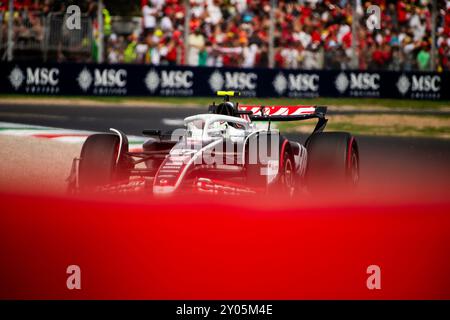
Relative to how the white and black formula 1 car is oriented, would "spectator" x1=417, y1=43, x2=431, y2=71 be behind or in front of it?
behind

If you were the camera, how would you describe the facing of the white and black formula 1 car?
facing the viewer and to the left of the viewer

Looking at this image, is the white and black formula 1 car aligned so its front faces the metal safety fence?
no

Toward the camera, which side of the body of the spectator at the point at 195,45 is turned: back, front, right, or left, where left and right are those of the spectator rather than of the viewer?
front

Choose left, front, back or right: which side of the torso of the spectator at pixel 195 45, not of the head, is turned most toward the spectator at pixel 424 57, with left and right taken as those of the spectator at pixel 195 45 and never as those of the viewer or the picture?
left

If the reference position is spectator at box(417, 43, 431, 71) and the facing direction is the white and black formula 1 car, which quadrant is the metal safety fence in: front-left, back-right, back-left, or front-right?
front-right

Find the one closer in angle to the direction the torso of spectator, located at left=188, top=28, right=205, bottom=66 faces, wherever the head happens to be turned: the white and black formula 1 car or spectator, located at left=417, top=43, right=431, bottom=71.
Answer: the white and black formula 1 car

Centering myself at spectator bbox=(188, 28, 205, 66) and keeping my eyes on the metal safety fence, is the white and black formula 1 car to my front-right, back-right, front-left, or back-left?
front-left

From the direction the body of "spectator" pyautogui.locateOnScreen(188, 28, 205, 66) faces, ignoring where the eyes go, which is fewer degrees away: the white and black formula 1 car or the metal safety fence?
the white and black formula 1 car

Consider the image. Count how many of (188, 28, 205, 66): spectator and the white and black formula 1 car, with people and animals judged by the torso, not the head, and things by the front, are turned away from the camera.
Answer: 0

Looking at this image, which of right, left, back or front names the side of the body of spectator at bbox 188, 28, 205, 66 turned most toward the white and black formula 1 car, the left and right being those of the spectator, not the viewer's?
front

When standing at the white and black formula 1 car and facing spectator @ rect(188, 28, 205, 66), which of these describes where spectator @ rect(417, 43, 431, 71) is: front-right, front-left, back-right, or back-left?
front-right

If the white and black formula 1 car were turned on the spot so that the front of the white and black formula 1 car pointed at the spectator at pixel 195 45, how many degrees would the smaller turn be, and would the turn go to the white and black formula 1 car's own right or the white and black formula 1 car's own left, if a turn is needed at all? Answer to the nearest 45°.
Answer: approximately 135° to the white and black formula 1 car's own right
